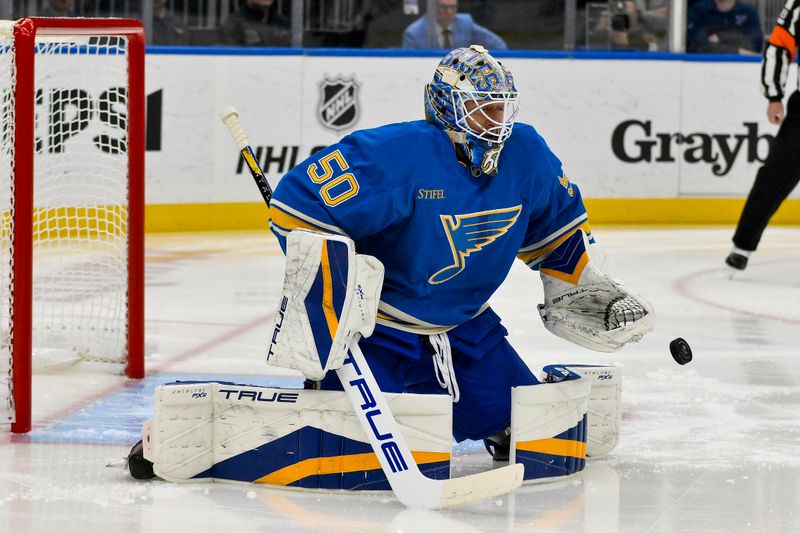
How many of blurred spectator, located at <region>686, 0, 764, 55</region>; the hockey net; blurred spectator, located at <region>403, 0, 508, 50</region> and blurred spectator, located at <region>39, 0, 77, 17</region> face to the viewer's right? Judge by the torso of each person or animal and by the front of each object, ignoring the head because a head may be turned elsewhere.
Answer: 1

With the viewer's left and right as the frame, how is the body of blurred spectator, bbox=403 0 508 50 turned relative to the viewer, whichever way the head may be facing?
facing the viewer

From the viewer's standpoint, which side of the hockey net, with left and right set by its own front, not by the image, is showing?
right

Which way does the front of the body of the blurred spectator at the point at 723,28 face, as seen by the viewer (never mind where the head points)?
toward the camera

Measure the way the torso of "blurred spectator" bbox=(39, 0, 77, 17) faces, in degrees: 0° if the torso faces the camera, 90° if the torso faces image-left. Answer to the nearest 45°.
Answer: approximately 0°

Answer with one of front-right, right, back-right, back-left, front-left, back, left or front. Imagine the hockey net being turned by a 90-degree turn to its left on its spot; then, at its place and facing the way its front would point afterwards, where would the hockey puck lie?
back-right

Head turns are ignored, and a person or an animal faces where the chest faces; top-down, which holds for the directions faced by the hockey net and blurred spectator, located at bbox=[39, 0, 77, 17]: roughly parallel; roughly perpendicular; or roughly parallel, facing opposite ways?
roughly perpendicular

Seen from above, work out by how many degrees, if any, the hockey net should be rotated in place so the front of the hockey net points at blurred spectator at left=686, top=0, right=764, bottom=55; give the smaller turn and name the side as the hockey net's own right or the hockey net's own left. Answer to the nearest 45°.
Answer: approximately 45° to the hockey net's own left

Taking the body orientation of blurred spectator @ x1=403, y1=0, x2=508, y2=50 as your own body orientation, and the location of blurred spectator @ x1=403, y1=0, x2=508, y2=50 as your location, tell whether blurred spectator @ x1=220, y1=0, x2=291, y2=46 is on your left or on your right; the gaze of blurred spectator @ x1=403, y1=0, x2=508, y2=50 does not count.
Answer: on your right

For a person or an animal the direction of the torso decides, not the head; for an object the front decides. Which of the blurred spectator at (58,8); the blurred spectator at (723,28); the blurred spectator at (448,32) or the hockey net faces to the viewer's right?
the hockey net
